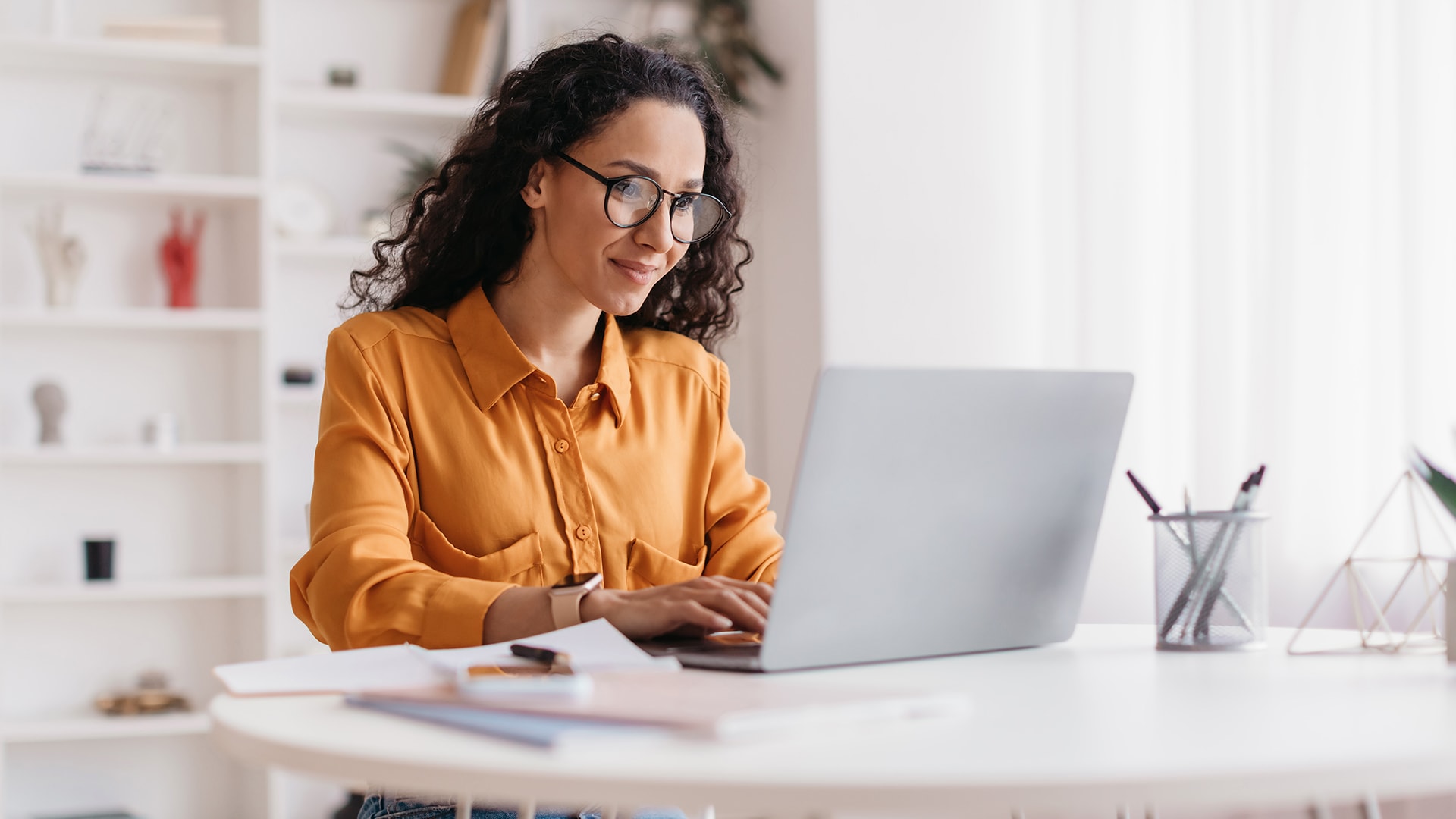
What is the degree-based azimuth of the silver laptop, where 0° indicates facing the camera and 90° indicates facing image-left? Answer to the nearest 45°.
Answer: approximately 135°

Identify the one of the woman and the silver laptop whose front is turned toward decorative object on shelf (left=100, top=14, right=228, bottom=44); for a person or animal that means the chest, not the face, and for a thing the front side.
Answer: the silver laptop

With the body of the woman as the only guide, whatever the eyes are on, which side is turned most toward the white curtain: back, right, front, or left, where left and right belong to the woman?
left

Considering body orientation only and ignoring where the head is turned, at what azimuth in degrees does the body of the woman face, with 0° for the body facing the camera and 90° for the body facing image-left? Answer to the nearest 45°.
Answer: approximately 315°

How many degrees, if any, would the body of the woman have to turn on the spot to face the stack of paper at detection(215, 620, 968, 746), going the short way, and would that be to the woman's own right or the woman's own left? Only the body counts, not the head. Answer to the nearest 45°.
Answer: approximately 45° to the woman's own right

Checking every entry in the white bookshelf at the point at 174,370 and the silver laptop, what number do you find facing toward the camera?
1

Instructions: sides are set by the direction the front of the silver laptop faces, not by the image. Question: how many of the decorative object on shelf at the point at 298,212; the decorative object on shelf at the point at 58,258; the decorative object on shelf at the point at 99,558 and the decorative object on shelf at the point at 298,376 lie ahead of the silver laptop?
4

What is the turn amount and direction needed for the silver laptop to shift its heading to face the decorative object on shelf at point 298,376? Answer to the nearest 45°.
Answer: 0° — it already faces it
